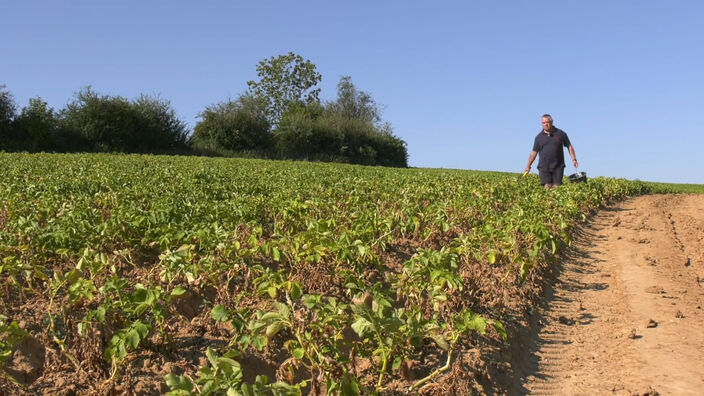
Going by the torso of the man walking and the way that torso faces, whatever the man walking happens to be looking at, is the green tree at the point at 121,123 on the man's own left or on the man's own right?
on the man's own right

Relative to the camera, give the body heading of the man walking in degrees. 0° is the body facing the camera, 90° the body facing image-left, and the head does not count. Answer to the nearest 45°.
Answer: approximately 0°

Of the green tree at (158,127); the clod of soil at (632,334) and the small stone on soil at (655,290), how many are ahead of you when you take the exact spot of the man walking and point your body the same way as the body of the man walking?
2

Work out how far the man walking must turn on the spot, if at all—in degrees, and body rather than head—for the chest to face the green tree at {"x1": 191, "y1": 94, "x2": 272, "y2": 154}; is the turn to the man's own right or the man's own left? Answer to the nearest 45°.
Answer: approximately 135° to the man's own right

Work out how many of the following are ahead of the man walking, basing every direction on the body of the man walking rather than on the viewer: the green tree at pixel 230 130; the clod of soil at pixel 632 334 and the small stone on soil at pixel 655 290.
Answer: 2

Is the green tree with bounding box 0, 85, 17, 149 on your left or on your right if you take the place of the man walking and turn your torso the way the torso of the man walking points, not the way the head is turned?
on your right

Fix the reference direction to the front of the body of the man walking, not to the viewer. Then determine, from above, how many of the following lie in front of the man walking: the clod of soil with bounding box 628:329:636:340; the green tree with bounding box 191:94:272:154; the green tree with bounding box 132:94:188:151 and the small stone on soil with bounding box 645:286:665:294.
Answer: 2

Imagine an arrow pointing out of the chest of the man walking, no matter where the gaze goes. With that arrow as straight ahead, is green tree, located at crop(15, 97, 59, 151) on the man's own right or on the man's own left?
on the man's own right

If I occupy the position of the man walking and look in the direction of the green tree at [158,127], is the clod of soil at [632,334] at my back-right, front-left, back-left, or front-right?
back-left
